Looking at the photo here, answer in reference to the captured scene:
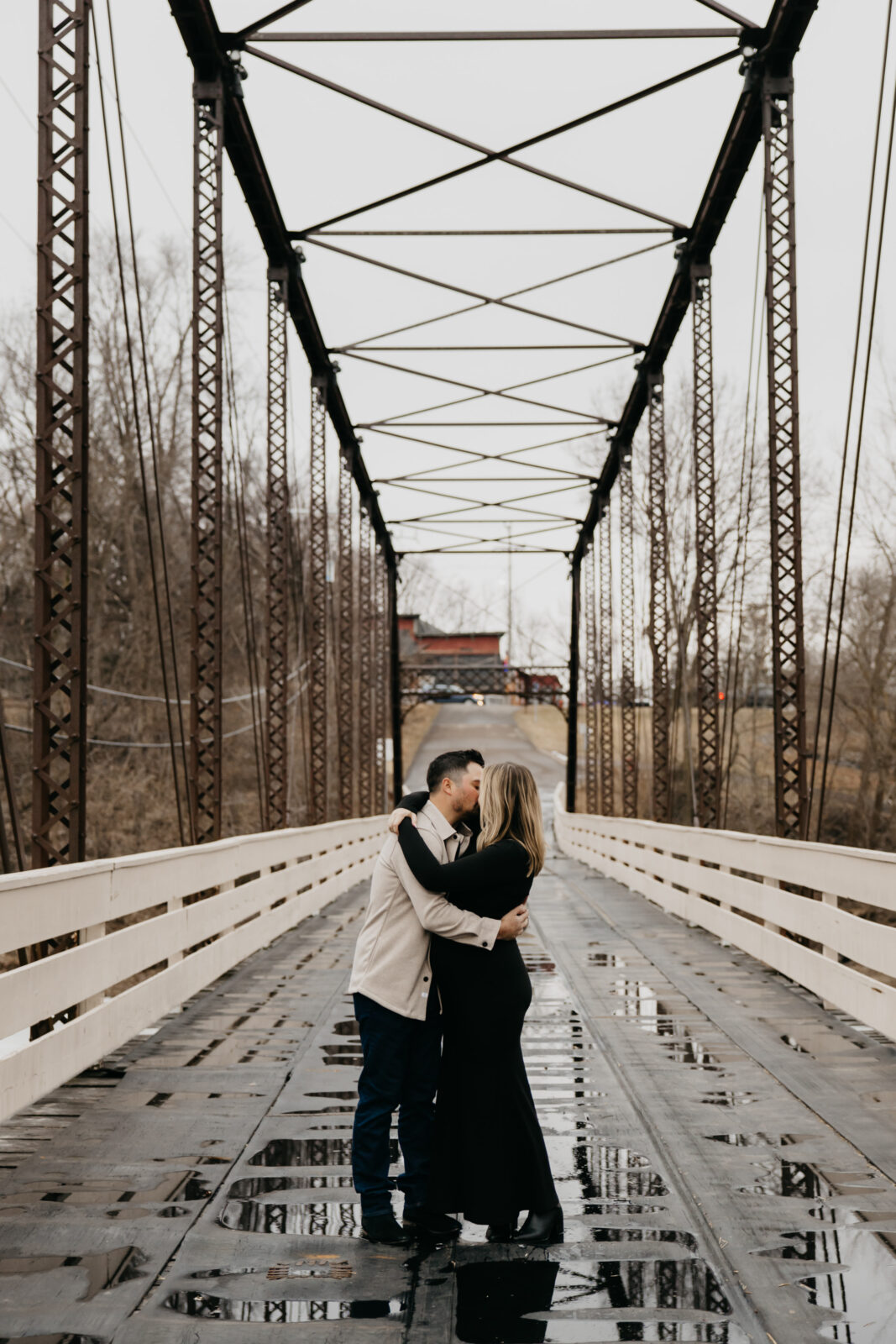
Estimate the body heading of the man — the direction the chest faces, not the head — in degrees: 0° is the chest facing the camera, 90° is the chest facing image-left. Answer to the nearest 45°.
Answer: approximately 270°

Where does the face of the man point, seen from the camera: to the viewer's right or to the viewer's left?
to the viewer's right
